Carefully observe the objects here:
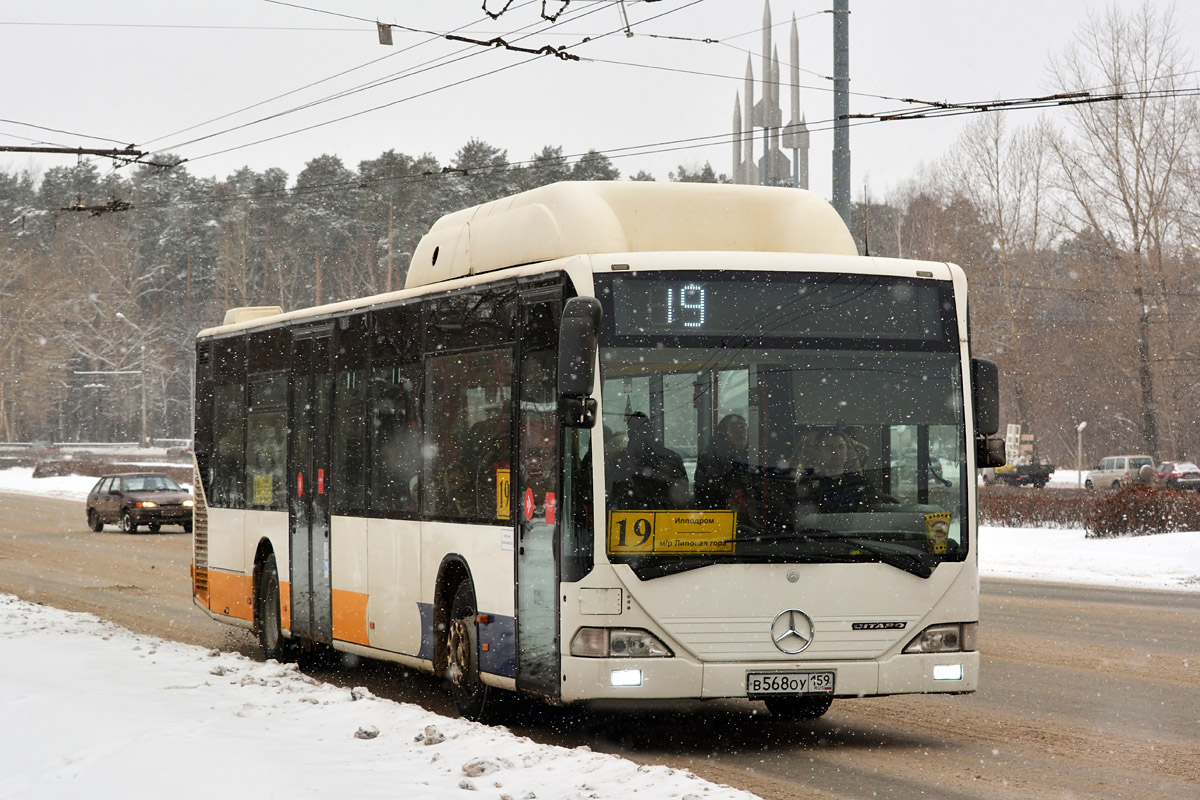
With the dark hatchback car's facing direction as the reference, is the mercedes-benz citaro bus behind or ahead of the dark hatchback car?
ahead

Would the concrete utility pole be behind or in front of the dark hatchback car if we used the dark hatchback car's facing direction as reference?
in front

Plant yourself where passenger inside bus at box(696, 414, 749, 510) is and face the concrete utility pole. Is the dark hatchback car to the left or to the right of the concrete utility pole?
left

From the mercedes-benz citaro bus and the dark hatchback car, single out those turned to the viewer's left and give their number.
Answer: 0

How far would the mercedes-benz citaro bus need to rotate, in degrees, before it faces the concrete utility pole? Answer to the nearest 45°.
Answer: approximately 135° to its left

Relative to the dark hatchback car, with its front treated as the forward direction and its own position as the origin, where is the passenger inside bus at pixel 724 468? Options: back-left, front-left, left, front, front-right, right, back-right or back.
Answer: front-right

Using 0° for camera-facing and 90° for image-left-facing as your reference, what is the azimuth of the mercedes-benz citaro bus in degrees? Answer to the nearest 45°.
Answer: approximately 315°

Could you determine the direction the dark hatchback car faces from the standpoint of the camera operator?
facing the viewer and to the right of the viewer
